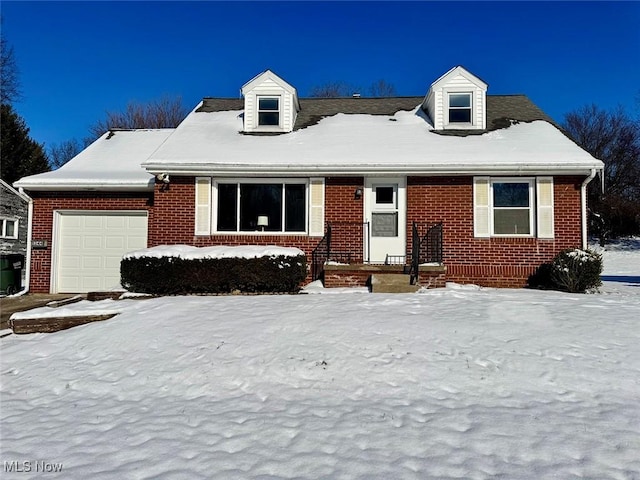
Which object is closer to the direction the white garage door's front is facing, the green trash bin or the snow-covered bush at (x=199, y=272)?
the snow-covered bush

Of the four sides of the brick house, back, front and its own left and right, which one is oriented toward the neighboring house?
right

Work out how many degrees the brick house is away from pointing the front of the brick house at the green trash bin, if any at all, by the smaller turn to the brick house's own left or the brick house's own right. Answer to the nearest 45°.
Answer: approximately 90° to the brick house's own right

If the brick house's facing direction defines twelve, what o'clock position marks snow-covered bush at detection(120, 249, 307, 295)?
The snow-covered bush is roughly at 2 o'clock from the brick house.

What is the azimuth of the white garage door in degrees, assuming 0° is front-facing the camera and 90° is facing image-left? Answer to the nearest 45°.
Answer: approximately 0°

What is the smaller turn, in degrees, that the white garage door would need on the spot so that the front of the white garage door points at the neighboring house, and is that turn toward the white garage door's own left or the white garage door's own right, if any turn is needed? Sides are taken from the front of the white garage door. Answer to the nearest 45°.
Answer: approximately 135° to the white garage door's own right

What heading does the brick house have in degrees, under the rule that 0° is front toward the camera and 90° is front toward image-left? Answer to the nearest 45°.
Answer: approximately 0°
